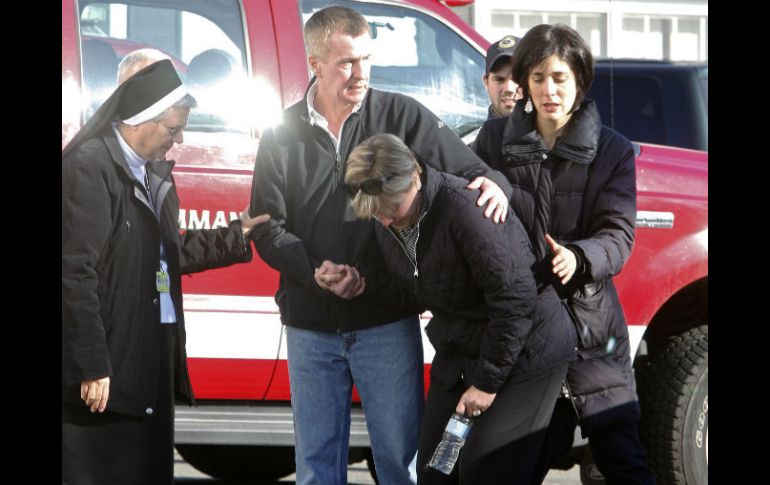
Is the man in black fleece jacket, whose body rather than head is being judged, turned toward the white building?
no

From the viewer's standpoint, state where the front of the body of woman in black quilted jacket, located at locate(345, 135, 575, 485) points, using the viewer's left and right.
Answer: facing the viewer and to the left of the viewer

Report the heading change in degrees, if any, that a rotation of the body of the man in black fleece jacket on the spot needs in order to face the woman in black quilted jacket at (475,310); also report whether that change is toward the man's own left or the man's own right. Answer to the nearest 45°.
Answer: approximately 45° to the man's own left

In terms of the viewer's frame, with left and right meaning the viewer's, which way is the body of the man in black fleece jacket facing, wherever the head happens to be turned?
facing the viewer

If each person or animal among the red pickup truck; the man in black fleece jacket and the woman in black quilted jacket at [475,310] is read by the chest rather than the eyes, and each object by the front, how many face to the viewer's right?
1

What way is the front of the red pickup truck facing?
to the viewer's right

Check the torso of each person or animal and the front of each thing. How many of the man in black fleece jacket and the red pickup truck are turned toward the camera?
1

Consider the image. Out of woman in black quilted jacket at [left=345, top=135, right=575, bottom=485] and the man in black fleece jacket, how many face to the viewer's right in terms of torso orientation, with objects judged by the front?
0

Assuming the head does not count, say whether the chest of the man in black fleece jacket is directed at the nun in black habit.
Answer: no

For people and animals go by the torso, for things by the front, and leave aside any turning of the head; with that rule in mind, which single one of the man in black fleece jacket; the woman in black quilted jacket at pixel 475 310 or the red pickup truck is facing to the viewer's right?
the red pickup truck

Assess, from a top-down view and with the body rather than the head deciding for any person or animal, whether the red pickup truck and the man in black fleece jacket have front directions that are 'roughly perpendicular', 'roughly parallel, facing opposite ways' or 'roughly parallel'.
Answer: roughly perpendicular

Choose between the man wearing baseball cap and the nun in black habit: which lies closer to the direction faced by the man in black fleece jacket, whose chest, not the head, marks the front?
the nun in black habit

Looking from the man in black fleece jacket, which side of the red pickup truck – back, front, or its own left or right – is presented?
right

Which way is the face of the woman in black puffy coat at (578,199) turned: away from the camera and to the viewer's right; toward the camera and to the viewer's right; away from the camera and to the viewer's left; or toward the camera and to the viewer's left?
toward the camera and to the viewer's left

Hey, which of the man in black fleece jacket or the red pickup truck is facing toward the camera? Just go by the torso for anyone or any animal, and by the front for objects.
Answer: the man in black fleece jacket

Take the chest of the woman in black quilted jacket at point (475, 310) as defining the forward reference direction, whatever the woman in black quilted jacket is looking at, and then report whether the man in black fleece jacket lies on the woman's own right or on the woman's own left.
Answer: on the woman's own right

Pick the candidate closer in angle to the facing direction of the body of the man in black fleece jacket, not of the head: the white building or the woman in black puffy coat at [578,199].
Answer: the woman in black puffy coat

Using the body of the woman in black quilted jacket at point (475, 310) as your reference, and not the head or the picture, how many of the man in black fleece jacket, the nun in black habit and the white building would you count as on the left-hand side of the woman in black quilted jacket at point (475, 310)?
0

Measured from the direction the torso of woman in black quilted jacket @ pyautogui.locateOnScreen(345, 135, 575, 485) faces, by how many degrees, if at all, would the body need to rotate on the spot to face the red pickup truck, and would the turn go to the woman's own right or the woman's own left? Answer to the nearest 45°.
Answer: approximately 90° to the woman's own right

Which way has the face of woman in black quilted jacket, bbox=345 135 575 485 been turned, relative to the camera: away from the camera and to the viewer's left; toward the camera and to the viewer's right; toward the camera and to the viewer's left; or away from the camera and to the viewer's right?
toward the camera and to the viewer's left
